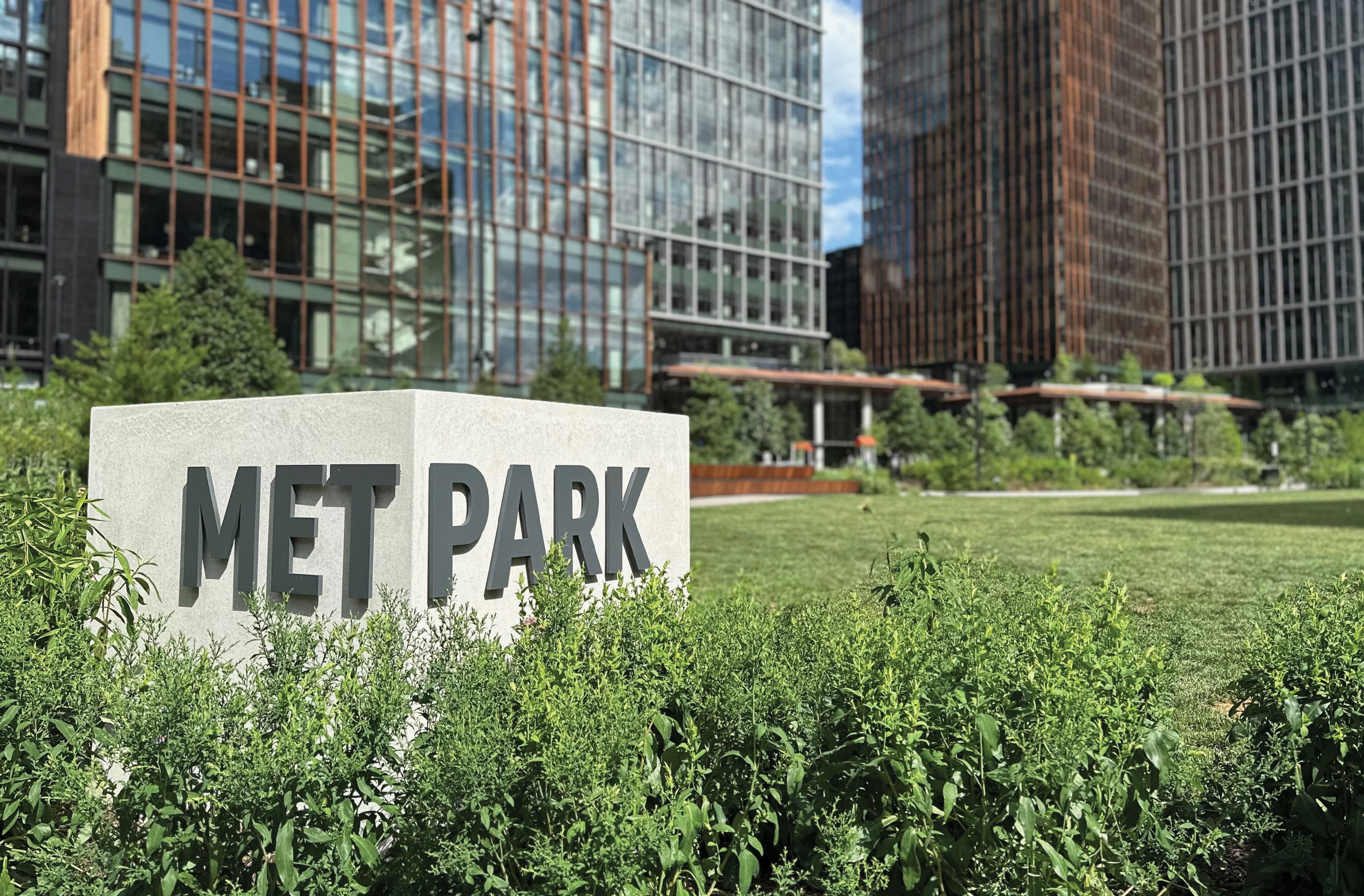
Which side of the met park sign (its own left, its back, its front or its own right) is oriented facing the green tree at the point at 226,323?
back

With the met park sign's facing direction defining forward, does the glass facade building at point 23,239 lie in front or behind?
behind

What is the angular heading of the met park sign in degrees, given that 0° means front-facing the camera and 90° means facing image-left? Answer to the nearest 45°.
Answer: approximately 0°

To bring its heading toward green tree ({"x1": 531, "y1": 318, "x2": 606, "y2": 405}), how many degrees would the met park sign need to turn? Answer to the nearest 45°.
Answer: approximately 180°

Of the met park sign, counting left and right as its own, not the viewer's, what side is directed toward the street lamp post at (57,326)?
back

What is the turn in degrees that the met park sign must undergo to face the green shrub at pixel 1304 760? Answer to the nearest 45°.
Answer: approximately 45° to its left

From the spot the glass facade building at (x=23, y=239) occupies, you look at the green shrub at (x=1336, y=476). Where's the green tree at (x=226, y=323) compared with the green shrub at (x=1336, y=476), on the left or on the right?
right

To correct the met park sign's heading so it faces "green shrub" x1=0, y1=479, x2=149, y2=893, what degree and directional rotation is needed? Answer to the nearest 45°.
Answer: approximately 45° to its right

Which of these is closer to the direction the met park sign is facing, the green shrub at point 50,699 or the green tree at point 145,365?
the green shrub

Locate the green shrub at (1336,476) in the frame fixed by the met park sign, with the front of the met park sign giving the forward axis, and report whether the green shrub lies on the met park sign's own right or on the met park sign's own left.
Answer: on the met park sign's own left

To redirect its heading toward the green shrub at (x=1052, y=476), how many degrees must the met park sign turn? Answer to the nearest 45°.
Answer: approximately 135° to its left

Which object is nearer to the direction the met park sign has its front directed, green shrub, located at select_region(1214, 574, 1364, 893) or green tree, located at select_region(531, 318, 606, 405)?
the green shrub
